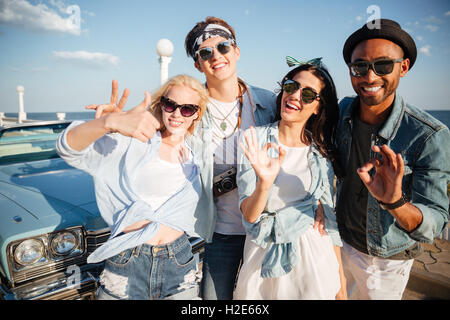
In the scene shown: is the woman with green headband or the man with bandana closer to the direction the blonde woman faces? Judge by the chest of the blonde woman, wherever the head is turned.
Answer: the woman with green headband

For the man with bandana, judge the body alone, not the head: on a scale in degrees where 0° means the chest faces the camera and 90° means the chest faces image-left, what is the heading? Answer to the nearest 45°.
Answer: approximately 0°

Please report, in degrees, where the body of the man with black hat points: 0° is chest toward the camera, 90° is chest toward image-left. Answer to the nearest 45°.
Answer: approximately 45°

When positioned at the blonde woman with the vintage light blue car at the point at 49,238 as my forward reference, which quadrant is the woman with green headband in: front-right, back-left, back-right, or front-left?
back-right

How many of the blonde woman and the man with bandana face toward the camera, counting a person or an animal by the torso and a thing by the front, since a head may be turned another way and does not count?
2

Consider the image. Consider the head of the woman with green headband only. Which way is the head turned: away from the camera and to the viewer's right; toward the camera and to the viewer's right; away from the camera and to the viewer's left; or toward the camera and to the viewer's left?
toward the camera and to the viewer's left

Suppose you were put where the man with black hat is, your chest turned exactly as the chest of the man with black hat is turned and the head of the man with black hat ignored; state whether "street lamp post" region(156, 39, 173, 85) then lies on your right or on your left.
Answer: on your right

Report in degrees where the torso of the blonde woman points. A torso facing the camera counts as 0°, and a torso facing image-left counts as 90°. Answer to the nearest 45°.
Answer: approximately 0°
